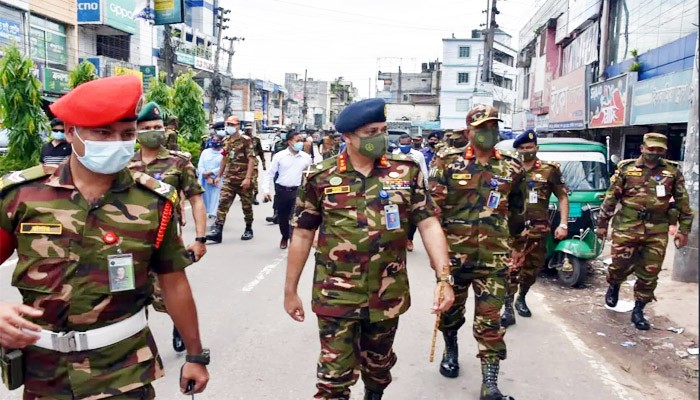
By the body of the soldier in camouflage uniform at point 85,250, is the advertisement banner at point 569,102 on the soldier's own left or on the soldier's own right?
on the soldier's own left

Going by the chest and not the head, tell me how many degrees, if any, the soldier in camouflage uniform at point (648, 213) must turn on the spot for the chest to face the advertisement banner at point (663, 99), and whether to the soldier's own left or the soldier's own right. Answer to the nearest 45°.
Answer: approximately 180°

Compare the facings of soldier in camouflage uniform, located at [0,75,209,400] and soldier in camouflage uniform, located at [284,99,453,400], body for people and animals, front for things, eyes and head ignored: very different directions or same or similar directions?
same or similar directions

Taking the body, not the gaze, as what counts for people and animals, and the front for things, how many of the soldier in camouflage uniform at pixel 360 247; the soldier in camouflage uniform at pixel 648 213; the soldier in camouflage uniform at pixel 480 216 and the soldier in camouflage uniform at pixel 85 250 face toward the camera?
4

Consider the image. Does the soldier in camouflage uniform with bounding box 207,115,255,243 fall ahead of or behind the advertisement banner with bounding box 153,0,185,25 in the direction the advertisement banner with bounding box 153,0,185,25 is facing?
ahead

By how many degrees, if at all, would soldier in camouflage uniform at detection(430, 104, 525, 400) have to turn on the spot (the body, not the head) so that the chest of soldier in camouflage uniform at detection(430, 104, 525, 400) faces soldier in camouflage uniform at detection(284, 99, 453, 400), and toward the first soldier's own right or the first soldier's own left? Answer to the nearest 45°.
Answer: approximately 45° to the first soldier's own right

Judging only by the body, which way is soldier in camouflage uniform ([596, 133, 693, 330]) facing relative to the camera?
toward the camera

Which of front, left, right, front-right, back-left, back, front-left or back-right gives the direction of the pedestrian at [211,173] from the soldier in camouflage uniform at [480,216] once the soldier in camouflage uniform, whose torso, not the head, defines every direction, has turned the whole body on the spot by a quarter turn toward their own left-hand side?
back-left

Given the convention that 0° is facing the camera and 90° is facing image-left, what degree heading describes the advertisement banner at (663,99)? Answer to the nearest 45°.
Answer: approximately 45°

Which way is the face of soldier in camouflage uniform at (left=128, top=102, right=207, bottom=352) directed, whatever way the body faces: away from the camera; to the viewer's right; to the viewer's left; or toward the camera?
toward the camera

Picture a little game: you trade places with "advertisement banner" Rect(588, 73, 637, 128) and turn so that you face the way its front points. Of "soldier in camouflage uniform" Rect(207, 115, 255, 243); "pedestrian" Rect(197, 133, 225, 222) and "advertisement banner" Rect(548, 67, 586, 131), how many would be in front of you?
2

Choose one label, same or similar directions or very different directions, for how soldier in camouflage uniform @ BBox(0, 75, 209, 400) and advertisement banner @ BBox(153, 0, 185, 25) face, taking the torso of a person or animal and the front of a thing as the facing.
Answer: same or similar directions

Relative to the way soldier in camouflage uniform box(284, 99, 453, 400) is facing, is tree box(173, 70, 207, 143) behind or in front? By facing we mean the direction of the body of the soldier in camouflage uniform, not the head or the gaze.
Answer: behind

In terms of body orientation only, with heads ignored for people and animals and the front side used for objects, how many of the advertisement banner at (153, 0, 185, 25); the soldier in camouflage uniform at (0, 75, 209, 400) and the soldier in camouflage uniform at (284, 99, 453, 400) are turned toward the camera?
3

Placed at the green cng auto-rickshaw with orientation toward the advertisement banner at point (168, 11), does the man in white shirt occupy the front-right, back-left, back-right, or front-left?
front-left

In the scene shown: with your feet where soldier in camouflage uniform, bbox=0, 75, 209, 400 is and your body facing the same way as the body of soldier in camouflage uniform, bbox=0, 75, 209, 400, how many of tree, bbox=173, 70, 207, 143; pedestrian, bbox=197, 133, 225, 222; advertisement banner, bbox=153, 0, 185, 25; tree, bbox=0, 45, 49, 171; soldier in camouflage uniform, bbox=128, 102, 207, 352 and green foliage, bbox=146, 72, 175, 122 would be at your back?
6

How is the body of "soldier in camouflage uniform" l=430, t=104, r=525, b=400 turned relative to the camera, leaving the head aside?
toward the camera

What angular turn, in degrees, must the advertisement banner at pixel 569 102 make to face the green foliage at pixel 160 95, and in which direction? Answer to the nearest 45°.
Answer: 0° — it already faces it

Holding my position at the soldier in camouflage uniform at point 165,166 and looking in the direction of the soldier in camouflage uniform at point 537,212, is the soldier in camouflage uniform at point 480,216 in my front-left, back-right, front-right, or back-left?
front-right

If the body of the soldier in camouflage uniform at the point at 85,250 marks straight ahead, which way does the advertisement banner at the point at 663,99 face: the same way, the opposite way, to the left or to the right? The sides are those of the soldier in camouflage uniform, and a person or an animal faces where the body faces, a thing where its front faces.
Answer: to the right

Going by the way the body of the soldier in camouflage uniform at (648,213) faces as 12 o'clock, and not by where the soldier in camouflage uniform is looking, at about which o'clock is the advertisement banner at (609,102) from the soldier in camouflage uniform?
The advertisement banner is roughly at 6 o'clock from the soldier in camouflage uniform.
